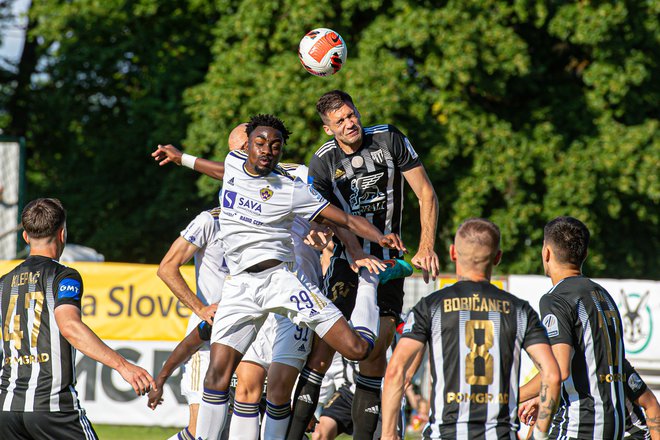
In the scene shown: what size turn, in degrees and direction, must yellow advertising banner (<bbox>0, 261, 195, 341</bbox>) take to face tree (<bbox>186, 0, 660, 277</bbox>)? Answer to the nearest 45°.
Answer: approximately 135° to its left

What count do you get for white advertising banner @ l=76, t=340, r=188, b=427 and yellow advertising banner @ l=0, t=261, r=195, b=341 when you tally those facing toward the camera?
2

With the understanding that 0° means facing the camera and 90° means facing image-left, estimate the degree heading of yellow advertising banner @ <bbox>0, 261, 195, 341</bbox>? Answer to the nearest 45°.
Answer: approximately 0°

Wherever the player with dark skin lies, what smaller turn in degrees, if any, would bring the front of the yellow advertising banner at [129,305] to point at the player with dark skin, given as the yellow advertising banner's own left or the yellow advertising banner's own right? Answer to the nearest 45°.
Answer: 0° — it already faces them

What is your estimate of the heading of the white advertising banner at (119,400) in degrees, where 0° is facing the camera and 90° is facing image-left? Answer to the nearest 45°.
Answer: approximately 0°

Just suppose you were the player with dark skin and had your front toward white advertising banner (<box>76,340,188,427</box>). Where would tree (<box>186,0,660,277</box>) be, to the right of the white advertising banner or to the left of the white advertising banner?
right

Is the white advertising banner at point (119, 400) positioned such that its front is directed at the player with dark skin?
yes
